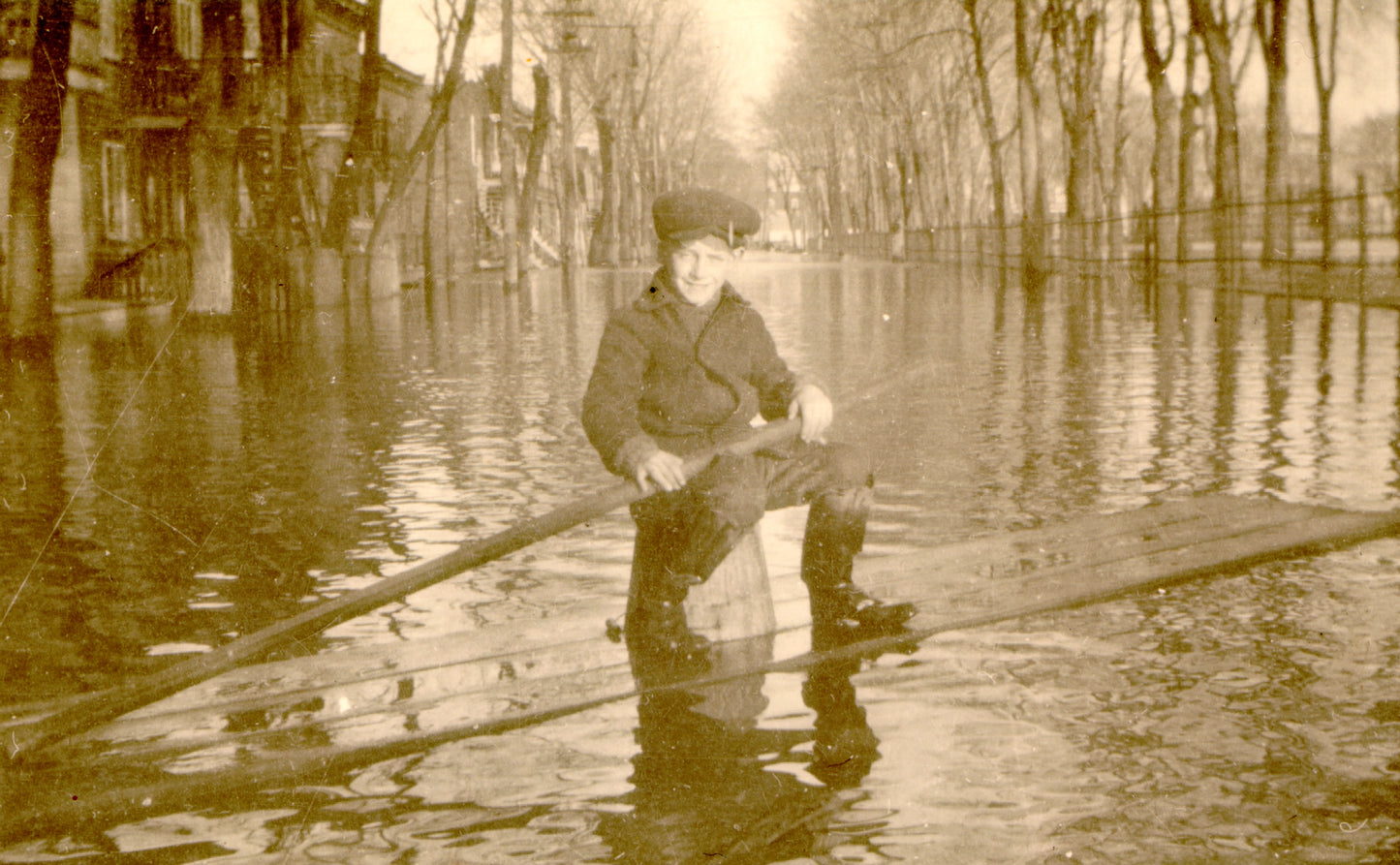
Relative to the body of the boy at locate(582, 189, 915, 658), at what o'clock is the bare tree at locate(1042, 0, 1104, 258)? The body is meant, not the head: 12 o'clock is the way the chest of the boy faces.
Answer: The bare tree is roughly at 8 o'clock from the boy.

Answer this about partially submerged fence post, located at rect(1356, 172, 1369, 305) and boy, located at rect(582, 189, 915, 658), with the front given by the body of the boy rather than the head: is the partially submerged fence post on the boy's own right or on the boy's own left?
on the boy's own left

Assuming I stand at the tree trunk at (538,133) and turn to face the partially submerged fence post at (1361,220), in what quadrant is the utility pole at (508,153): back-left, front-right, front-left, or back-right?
front-right

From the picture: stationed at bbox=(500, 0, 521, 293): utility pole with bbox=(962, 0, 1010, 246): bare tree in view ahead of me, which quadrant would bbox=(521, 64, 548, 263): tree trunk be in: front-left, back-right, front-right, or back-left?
front-left

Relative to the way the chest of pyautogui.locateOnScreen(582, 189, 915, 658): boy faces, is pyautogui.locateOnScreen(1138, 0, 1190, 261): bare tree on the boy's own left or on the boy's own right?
on the boy's own left

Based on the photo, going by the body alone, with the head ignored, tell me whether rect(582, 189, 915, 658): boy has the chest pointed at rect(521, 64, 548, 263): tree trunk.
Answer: no

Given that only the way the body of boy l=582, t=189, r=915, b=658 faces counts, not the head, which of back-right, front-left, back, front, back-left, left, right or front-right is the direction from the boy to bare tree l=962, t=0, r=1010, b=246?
back-left

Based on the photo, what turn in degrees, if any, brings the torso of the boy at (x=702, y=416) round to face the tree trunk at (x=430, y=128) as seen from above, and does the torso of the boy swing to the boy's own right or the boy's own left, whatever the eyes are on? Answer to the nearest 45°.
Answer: approximately 135° to the boy's own left
